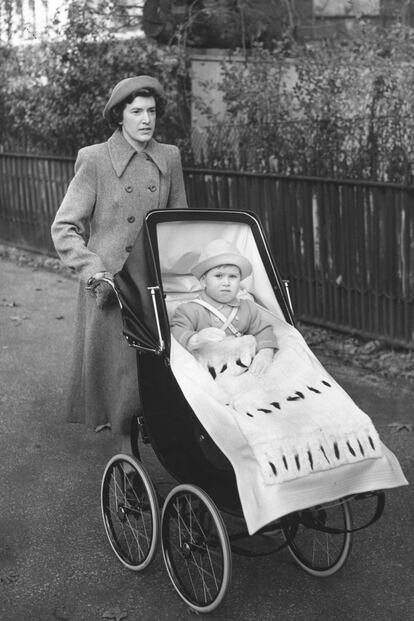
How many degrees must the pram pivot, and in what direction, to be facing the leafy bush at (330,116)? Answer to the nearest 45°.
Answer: approximately 135° to its left

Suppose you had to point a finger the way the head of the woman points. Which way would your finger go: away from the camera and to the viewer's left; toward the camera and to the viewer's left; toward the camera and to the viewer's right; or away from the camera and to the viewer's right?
toward the camera and to the viewer's right

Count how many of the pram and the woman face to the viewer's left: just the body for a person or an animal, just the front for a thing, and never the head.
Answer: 0

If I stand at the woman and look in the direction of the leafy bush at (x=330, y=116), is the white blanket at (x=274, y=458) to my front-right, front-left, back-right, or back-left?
back-right

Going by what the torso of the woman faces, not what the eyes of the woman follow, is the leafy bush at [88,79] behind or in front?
behind

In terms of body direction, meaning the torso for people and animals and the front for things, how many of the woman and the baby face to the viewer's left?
0

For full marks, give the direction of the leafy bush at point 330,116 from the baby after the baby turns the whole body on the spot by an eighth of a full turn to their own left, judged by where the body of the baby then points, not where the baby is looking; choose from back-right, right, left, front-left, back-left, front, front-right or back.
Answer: back-left

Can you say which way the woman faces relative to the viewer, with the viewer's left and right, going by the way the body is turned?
facing the viewer and to the right of the viewer

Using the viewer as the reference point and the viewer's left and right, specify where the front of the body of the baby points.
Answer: facing the viewer

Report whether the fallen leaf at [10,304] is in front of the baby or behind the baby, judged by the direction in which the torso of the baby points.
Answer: behind

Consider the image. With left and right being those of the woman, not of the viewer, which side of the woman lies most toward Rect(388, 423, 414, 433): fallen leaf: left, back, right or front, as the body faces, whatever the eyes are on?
left

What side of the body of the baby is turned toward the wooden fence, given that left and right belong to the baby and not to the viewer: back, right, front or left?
back
